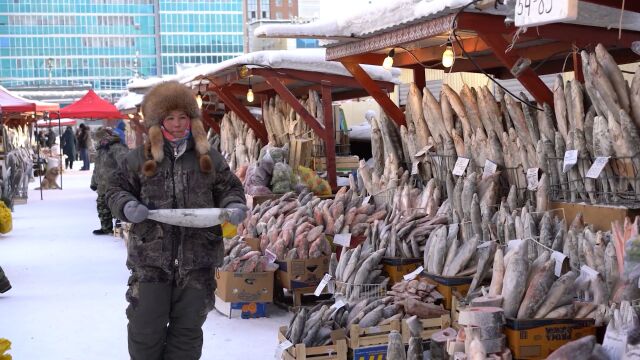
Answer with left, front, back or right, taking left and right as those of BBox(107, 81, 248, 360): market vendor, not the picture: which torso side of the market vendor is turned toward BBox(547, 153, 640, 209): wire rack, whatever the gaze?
left

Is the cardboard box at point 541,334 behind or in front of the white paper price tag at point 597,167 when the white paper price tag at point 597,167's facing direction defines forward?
in front

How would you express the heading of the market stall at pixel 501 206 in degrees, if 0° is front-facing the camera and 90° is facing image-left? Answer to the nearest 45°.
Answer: approximately 45°

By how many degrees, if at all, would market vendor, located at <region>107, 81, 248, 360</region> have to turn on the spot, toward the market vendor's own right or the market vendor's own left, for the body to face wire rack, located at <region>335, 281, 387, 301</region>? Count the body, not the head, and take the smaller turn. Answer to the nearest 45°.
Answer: approximately 135° to the market vendor's own left

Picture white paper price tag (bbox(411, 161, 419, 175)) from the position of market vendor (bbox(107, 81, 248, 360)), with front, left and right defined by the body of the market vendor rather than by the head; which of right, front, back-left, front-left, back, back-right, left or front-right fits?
back-left

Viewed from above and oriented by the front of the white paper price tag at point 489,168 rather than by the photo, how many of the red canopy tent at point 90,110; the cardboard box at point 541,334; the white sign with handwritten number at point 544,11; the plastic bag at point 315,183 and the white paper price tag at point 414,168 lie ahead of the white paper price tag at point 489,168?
2

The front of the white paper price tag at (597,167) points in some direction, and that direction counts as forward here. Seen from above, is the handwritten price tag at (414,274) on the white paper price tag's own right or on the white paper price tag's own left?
on the white paper price tag's own right

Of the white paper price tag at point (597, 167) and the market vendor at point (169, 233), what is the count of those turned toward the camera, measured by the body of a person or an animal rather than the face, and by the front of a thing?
2

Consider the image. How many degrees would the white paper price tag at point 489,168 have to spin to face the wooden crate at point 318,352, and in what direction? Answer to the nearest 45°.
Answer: approximately 45° to its right
